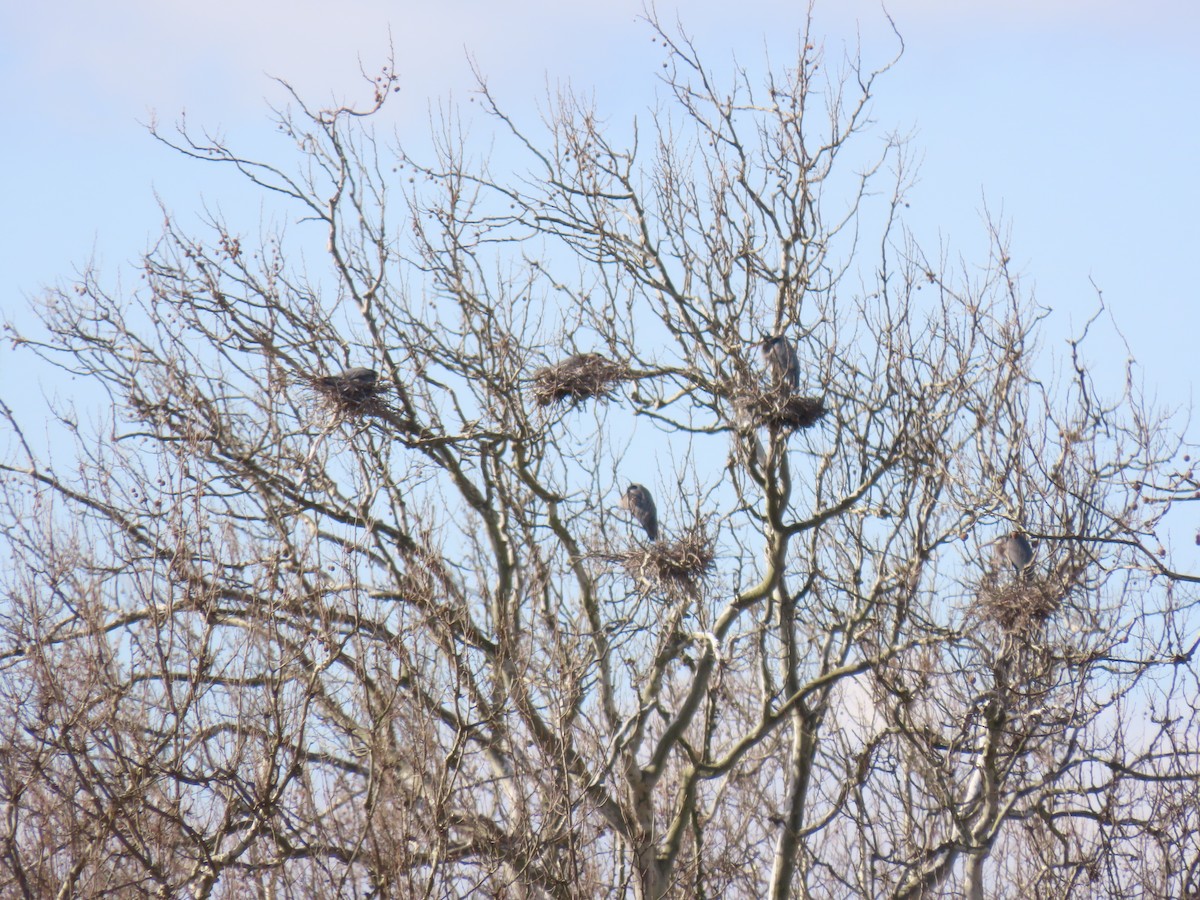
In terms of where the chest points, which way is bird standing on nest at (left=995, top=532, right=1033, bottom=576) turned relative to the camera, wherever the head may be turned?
to the viewer's left

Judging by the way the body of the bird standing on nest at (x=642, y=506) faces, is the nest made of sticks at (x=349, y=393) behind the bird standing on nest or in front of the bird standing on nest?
in front

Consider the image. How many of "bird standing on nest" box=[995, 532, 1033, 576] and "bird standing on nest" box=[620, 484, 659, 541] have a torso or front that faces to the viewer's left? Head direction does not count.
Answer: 2

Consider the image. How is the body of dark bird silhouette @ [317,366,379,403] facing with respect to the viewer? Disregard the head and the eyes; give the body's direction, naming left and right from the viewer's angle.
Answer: facing to the left of the viewer

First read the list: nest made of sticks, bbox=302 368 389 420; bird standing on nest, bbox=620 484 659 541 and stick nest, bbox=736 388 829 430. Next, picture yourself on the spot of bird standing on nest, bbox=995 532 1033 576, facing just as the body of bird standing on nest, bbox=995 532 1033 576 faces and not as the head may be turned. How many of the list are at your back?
0

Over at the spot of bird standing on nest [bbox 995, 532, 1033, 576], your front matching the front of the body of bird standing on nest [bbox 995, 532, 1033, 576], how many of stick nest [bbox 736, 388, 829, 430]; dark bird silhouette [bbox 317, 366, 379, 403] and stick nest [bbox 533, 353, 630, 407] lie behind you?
0

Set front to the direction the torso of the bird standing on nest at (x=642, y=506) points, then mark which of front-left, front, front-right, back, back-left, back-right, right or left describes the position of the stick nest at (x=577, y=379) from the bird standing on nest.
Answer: front-left

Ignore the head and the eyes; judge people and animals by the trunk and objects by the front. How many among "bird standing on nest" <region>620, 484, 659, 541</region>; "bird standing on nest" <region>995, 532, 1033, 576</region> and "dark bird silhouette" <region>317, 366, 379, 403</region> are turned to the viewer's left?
3

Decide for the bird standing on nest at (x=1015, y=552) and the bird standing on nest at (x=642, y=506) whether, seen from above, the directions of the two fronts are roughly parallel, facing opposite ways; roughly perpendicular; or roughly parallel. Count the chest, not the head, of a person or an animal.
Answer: roughly parallel

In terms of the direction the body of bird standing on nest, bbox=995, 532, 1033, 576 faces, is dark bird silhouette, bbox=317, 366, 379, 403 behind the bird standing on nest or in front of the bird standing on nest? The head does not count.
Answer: in front

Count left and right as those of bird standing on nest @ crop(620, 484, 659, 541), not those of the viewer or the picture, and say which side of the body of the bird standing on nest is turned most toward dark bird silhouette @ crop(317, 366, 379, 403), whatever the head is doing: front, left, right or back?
front

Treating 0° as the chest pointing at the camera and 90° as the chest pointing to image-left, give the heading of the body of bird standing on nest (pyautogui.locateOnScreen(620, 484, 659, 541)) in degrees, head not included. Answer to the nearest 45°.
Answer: approximately 90°

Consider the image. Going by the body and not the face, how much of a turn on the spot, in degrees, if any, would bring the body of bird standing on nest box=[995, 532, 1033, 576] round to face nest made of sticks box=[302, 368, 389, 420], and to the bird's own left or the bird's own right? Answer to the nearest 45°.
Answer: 0° — it already faces it

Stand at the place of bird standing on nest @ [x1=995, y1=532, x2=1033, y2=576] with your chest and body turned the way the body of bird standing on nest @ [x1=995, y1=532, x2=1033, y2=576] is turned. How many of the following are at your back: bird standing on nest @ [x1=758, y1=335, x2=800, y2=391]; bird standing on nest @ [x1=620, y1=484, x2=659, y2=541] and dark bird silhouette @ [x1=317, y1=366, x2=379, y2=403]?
0
